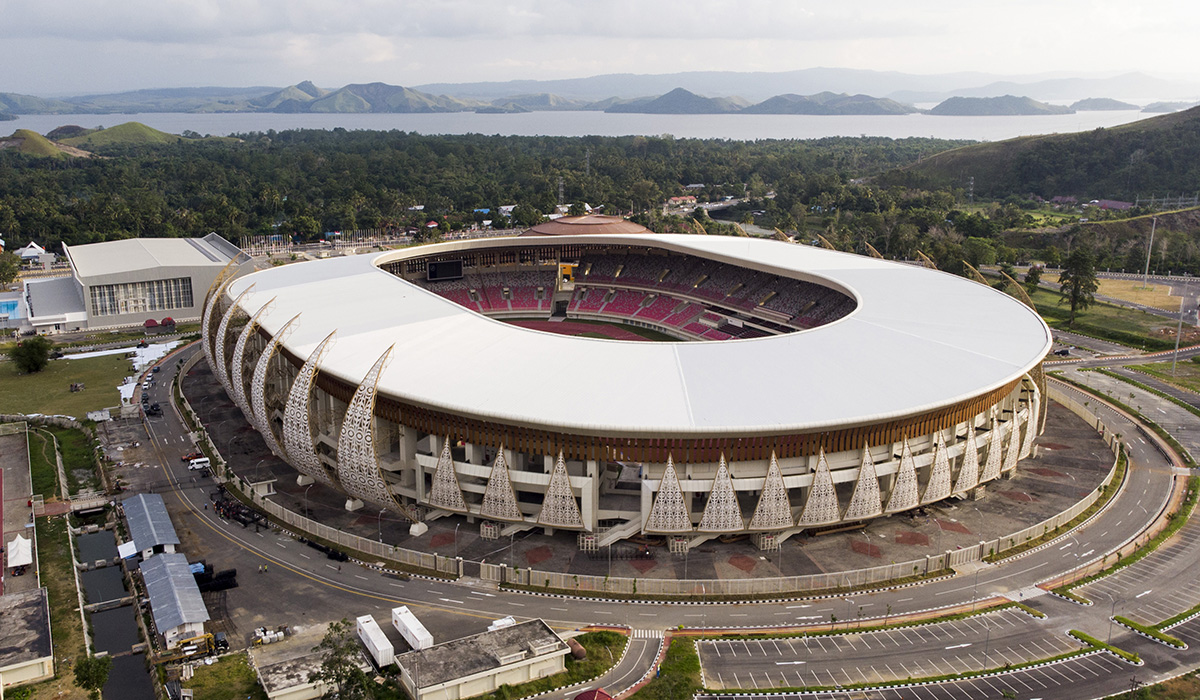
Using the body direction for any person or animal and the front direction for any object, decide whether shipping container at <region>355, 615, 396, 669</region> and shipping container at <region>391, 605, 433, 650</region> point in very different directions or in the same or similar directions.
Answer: same or similar directions

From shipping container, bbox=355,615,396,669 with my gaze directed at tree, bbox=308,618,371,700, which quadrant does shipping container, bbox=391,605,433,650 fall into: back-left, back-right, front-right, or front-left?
back-left
